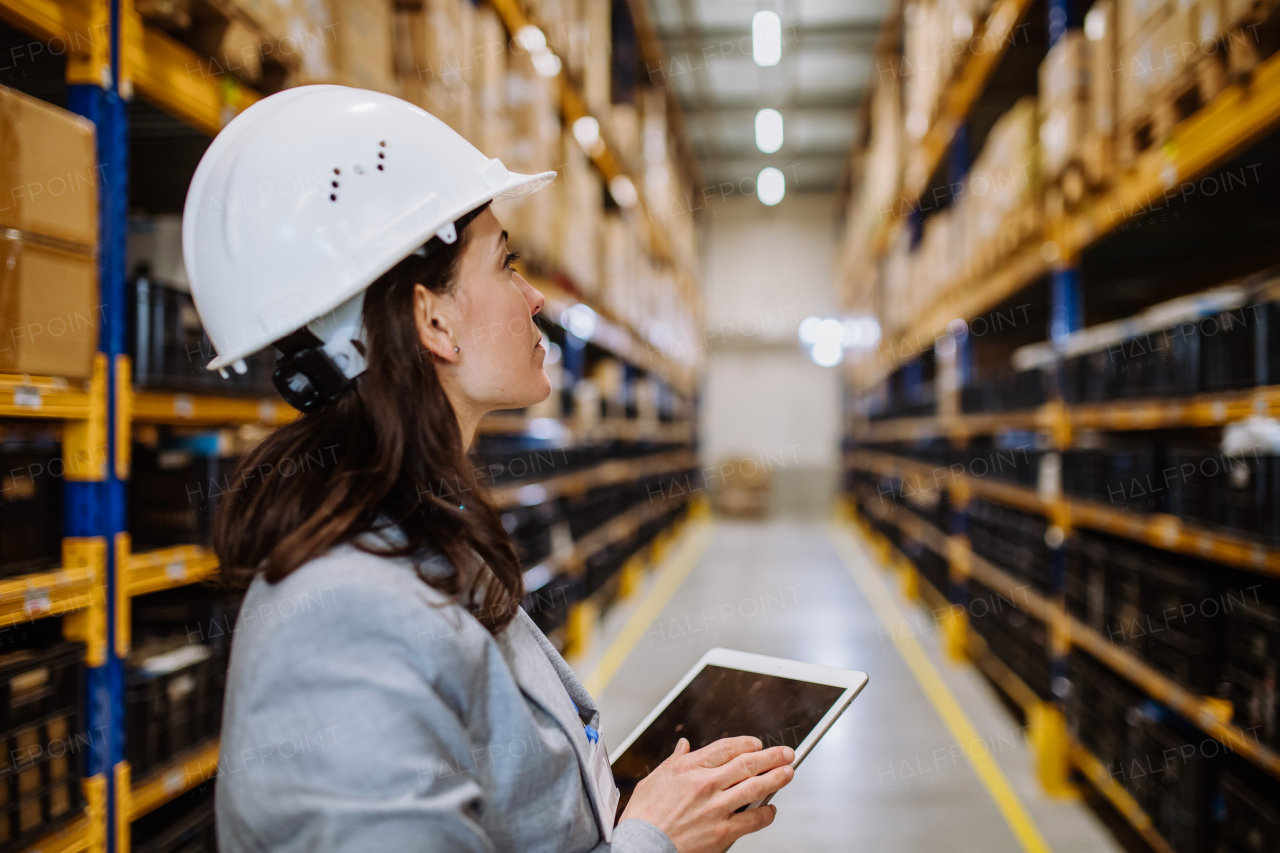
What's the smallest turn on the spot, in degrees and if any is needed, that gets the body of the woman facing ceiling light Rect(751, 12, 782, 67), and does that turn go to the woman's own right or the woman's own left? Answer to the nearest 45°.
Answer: approximately 45° to the woman's own left

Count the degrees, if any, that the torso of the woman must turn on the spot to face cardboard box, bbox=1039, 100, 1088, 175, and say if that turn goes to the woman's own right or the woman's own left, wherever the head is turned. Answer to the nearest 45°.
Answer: approximately 45° to the woman's own left

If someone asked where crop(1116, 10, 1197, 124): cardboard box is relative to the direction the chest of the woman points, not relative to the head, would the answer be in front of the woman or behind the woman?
in front

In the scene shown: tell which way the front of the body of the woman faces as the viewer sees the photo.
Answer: to the viewer's right

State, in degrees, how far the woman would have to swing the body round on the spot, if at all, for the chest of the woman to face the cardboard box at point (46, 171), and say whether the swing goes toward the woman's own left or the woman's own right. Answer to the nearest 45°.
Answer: approximately 135° to the woman's own left

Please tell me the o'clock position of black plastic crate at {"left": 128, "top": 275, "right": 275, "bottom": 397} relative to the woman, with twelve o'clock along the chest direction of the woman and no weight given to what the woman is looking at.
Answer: The black plastic crate is roughly at 8 o'clock from the woman.

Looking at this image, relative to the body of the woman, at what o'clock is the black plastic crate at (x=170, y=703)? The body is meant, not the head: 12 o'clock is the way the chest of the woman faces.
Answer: The black plastic crate is roughly at 8 o'clock from the woman.

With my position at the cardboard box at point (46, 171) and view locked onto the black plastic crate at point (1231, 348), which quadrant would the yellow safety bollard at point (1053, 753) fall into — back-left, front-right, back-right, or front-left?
front-left

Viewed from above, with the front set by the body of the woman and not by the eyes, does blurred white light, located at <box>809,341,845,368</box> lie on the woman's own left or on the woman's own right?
on the woman's own left

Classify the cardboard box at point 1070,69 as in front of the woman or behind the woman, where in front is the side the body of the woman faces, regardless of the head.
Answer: in front

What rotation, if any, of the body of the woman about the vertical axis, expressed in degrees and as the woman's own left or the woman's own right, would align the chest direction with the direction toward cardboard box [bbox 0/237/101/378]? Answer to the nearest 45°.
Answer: approximately 135° to the woman's own left
